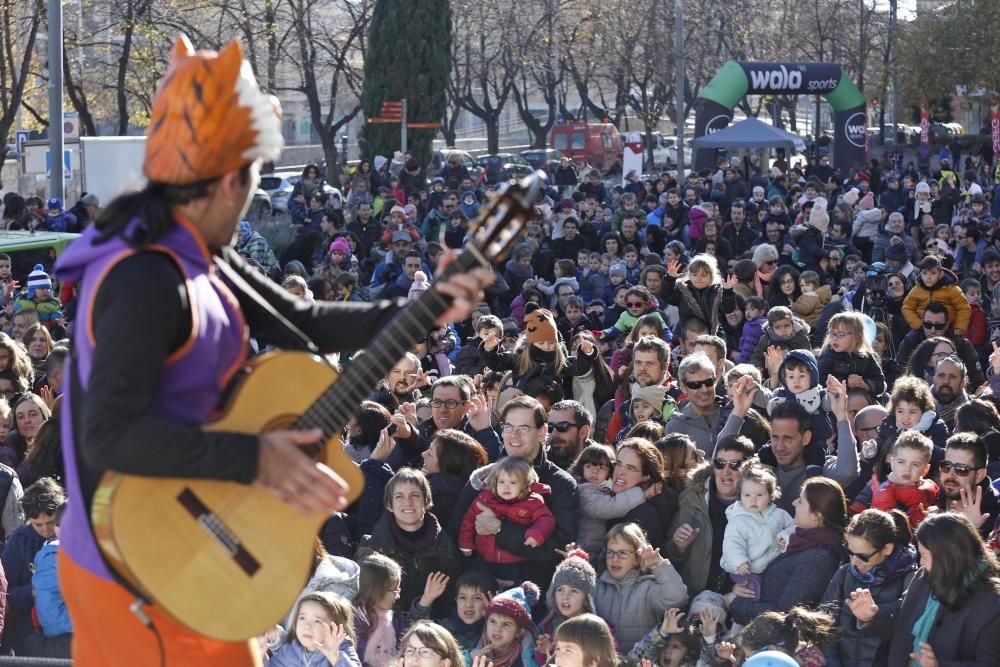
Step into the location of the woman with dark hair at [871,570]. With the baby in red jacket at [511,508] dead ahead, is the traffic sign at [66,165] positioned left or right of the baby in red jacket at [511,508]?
right

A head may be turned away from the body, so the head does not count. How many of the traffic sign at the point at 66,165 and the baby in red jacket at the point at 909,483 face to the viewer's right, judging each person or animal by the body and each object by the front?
0

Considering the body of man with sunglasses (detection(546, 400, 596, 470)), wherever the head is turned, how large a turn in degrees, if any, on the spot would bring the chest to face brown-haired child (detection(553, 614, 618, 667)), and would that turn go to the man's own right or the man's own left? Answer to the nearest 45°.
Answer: approximately 45° to the man's own left

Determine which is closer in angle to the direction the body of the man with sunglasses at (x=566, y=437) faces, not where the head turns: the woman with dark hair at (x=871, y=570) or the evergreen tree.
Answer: the woman with dark hair

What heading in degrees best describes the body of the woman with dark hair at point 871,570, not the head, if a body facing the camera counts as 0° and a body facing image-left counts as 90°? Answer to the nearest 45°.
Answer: approximately 45°

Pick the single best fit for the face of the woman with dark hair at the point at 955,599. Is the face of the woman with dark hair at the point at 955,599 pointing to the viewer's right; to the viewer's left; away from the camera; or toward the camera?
to the viewer's left

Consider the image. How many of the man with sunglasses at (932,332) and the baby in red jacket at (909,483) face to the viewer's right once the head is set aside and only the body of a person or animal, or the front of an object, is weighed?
0

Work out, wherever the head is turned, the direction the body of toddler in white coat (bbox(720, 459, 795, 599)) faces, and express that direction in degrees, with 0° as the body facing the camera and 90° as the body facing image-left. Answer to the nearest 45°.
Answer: approximately 0°

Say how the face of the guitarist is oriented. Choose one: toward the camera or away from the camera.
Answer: away from the camera

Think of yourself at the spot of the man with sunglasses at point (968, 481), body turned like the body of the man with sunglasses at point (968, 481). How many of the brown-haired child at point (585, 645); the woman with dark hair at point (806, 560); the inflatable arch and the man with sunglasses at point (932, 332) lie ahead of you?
2

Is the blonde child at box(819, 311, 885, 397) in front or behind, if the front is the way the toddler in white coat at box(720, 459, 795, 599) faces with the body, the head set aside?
behind

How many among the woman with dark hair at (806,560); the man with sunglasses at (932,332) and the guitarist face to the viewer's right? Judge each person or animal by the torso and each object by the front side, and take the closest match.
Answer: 1

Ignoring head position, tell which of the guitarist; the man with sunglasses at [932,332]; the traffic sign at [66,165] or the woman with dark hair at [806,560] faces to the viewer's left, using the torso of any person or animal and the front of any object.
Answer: the woman with dark hair

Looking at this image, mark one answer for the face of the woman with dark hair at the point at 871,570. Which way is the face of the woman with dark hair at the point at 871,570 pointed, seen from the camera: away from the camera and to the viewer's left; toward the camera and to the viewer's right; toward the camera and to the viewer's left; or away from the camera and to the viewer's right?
toward the camera and to the viewer's left

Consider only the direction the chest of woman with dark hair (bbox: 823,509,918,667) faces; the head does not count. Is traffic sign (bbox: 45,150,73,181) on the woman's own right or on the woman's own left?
on the woman's own right

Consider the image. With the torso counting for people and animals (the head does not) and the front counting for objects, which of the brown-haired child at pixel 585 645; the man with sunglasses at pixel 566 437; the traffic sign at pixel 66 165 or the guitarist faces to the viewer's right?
the guitarist
